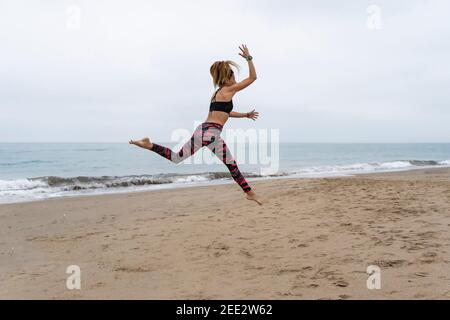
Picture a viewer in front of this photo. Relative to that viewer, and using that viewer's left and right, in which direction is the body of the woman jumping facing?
facing away from the viewer and to the right of the viewer

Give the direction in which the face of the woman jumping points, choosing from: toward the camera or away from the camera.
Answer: away from the camera
